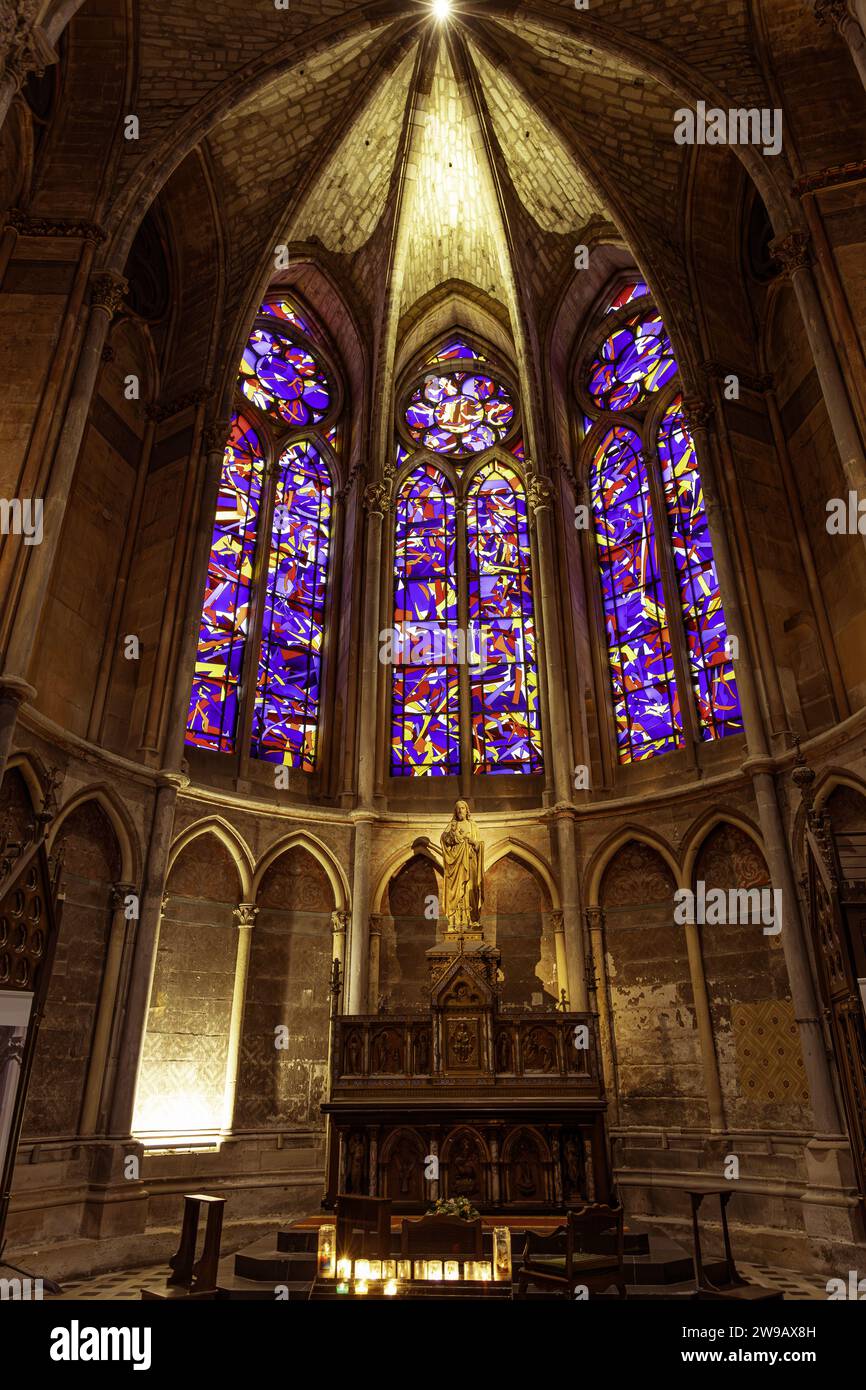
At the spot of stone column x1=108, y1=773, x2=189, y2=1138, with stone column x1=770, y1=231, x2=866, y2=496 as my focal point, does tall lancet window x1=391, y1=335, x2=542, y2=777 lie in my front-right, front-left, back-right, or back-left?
front-left

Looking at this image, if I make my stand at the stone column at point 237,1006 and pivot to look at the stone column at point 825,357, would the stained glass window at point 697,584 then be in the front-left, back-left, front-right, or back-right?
front-left

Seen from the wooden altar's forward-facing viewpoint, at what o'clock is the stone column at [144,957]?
The stone column is roughly at 3 o'clock from the wooden altar.

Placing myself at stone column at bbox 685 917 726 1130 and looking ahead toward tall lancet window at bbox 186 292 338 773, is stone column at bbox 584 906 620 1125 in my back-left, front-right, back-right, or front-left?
front-right

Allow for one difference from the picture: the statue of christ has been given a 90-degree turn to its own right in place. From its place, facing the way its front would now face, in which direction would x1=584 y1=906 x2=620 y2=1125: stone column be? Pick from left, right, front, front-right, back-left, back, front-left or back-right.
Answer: back-right

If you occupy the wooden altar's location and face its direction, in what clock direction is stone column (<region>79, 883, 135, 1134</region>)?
The stone column is roughly at 3 o'clock from the wooden altar.

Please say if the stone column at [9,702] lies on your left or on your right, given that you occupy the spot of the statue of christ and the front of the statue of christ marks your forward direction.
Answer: on your right

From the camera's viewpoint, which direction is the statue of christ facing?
toward the camera

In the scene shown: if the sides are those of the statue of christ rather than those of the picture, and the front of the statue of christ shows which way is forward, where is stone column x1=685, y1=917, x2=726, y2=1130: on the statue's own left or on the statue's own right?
on the statue's own left

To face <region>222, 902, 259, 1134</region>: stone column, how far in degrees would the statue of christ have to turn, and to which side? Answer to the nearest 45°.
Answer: approximately 90° to its right

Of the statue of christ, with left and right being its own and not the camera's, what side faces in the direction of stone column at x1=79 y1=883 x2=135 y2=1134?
right

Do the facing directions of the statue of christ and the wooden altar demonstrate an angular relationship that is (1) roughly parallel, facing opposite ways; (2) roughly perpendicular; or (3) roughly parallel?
roughly parallel

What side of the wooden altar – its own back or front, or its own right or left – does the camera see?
front
